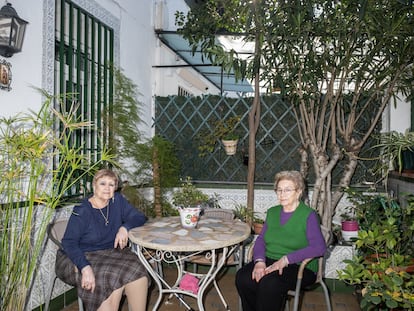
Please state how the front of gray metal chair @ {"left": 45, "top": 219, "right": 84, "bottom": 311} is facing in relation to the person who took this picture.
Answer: facing the viewer and to the right of the viewer

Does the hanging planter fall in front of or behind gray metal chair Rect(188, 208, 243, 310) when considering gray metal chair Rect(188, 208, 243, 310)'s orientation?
behind

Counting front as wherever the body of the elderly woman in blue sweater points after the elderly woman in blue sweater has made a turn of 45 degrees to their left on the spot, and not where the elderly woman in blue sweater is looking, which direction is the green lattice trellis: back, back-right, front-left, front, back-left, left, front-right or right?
front-left

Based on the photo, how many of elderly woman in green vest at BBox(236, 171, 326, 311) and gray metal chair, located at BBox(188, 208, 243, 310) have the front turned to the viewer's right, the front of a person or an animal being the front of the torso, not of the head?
0

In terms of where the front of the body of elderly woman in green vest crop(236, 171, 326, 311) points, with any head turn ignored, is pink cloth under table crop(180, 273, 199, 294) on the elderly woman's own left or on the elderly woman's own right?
on the elderly woman's own right

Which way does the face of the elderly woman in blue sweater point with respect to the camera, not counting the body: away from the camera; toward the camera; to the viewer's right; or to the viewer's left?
toward the camera

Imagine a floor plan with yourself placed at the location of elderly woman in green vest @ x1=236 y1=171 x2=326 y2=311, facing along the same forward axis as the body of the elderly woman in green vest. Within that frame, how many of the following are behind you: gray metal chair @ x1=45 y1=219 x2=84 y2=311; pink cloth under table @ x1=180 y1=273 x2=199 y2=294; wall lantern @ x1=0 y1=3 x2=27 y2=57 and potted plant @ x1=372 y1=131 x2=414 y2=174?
1

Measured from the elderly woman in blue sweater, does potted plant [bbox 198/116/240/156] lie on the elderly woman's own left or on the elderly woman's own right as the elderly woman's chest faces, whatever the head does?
on the elderly woman's own left

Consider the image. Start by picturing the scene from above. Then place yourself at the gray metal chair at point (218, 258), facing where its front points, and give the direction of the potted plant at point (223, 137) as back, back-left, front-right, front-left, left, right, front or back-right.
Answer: back

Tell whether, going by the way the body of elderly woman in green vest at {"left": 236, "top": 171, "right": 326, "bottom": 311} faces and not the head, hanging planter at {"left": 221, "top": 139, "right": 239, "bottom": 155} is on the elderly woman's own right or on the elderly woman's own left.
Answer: on the elderly woman's own right

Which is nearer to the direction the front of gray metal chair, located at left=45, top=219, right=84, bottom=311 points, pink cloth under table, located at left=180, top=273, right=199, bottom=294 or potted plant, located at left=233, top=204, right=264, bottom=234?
the pink cloth under table

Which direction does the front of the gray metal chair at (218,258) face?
toward the camera

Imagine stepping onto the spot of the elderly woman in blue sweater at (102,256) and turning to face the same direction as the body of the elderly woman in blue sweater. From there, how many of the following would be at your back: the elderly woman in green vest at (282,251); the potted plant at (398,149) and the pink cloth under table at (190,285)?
0

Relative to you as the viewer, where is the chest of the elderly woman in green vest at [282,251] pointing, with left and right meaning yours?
facing the viewer and to the left of the viewer

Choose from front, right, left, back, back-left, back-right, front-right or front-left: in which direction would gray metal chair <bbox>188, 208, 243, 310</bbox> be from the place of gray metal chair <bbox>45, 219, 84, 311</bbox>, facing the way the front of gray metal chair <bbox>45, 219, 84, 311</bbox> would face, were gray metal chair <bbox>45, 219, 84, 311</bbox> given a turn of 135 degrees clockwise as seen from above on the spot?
back

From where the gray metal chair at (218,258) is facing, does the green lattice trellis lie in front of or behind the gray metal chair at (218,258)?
behind
